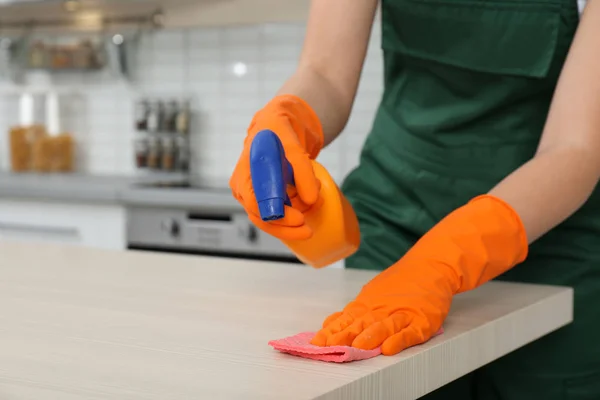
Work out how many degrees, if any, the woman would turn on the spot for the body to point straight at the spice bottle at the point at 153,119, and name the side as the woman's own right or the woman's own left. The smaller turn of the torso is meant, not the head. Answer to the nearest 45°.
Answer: approximately 90° to the woman's own right

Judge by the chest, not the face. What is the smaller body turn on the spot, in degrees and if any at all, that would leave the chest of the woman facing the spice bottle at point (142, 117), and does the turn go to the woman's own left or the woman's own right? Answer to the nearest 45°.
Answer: approximately 90° to the woman's own right

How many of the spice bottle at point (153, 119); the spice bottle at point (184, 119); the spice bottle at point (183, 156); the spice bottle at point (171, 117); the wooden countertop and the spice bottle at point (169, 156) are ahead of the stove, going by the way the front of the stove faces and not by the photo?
1

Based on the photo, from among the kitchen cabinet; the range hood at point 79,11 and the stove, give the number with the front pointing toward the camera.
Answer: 3

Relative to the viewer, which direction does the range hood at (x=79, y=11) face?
toward the camera

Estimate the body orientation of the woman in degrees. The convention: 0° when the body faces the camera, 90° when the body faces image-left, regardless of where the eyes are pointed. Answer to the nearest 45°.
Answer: approximately 45°

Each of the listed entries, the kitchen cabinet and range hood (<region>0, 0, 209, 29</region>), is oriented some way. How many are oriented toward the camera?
2

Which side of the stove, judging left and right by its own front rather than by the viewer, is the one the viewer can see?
front

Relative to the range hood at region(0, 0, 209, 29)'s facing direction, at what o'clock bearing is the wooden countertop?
The wooden countertop is roughly at 12 o'clock from the range hood.

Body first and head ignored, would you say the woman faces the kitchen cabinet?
no

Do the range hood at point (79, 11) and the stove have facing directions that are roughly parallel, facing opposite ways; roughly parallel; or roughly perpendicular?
roughly parallel
